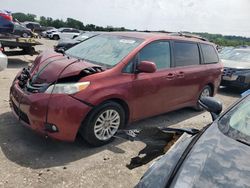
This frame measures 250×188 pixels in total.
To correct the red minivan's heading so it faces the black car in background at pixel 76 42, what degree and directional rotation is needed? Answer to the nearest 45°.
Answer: approximately 135° to its right

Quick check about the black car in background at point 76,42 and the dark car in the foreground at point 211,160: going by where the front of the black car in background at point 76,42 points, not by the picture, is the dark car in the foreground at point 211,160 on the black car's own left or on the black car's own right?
on the black car's own left

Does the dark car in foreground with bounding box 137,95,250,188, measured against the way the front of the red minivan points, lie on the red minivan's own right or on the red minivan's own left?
on the red minivan's own left

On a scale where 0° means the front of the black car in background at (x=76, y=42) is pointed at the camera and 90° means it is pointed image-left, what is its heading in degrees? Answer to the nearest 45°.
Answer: approximately 45°

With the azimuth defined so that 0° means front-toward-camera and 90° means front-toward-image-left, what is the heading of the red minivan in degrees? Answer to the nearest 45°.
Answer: approximately 45°

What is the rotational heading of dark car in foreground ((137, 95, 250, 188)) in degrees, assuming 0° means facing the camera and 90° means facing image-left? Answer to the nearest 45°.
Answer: approximately 45°
